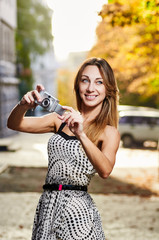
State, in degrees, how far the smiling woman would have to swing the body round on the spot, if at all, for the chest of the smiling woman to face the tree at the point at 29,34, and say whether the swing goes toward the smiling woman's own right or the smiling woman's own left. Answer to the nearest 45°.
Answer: approximately 135° to the smiling woman's own right

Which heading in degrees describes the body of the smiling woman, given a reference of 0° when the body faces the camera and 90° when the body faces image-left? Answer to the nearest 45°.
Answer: approximately 45°

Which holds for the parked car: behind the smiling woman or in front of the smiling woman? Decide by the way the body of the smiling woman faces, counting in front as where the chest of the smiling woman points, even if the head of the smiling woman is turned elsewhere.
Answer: behind

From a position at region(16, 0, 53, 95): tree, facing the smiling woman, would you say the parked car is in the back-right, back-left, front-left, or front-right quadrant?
front-left

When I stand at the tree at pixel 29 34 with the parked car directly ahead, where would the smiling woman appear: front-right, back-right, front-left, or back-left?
front-right
